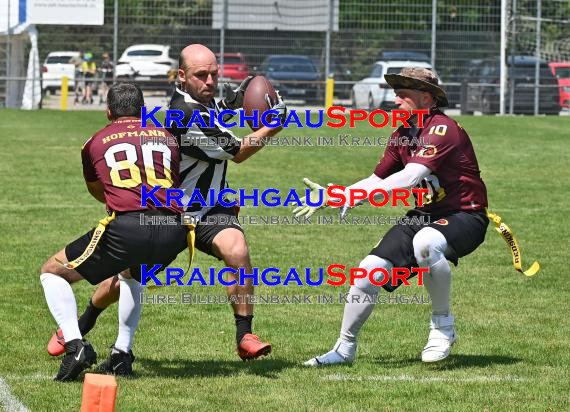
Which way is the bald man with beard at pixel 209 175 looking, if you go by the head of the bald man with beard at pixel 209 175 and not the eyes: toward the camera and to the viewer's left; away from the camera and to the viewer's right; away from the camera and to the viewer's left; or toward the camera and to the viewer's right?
toward the camera and to the viewer's right

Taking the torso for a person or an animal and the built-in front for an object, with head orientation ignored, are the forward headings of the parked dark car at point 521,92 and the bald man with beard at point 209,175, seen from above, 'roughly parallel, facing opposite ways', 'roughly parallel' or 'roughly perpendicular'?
roughly perpendicular

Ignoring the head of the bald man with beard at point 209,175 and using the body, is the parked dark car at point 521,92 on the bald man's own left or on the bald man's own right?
on the bald man's own left

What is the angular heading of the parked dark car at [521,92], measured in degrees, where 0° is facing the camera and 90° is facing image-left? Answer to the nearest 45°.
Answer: approximately 45°

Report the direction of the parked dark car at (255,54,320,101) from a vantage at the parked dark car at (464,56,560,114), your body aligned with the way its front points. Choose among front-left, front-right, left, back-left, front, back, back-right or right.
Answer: front-right
